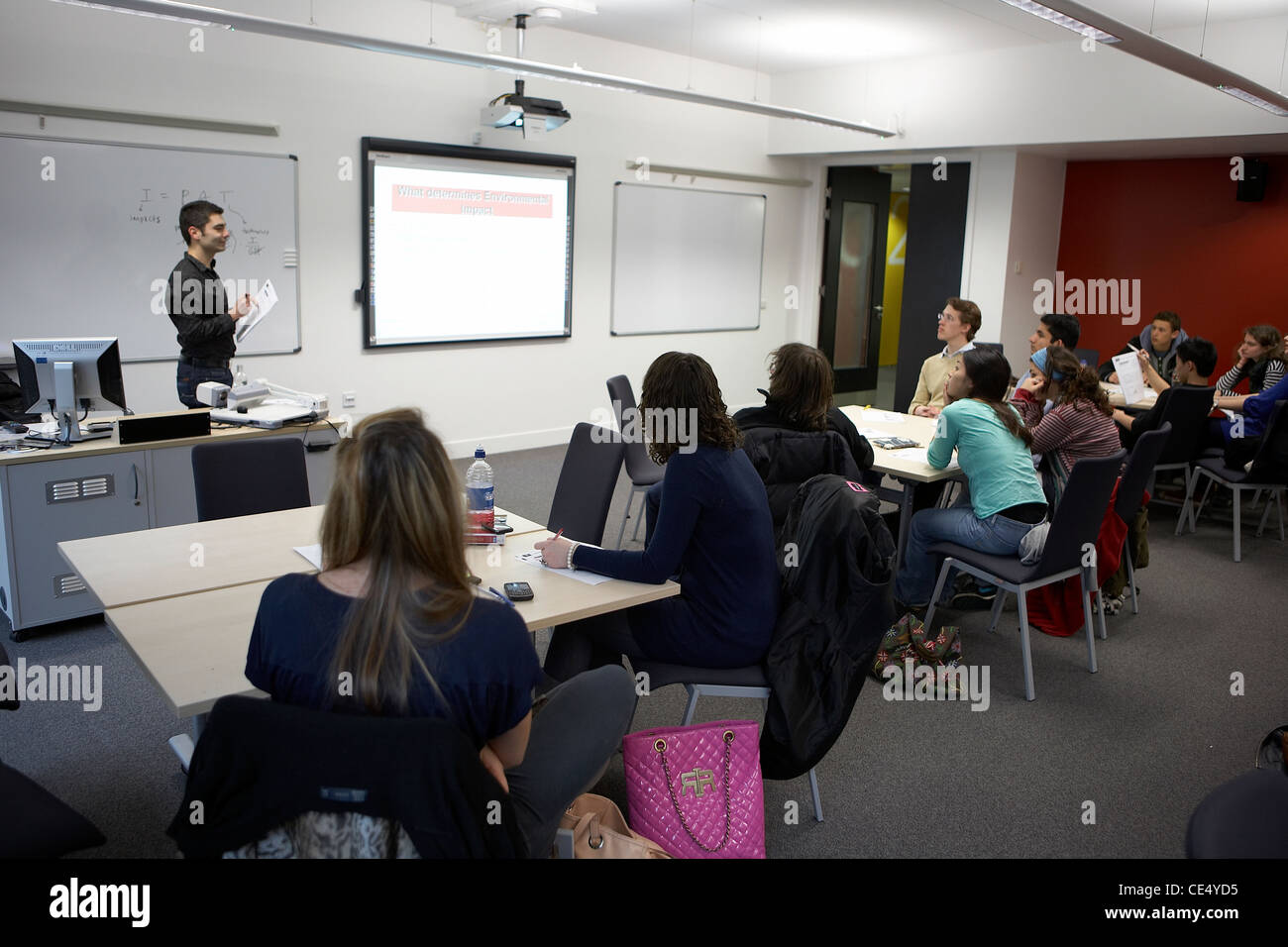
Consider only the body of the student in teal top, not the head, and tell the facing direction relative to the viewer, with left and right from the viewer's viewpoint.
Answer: facing away from the viewer and to the left of the viewer

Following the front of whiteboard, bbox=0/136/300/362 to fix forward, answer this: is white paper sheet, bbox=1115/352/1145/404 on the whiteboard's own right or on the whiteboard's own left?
on the whiteboard's own left

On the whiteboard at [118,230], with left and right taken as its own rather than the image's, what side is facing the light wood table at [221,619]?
front

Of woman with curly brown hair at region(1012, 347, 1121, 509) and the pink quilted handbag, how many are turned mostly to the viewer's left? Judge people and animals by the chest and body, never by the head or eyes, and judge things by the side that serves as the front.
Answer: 1

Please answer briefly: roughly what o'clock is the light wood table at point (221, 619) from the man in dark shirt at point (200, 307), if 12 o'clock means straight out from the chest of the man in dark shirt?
The light wood table is roughly at 3 o'clock from the man in dark shirt.

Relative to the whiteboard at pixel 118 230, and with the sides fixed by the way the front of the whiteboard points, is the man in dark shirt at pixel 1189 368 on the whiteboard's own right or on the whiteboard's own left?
on the whiteboard's own left

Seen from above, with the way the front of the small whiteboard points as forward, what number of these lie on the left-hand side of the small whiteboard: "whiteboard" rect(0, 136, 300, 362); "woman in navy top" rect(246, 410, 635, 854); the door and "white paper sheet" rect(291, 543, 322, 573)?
1

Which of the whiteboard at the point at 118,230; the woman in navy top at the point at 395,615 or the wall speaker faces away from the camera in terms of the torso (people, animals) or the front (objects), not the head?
the woman in navy top

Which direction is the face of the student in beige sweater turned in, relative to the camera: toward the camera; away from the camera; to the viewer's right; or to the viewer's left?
to the viewer's left

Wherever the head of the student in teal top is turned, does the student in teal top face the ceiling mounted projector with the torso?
yes

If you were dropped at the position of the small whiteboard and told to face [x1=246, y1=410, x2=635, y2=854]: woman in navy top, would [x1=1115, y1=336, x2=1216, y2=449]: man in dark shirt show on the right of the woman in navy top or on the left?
left

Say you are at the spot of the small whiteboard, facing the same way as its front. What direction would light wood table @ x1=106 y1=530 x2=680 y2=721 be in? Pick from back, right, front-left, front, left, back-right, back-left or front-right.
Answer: front-right

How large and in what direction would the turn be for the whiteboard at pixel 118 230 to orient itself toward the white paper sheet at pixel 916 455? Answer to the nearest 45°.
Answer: approximately 45° to its left

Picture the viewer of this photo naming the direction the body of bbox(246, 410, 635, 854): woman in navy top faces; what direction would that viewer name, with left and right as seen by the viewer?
facing away from the viewer

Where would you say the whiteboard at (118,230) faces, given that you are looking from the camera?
facing the viewer

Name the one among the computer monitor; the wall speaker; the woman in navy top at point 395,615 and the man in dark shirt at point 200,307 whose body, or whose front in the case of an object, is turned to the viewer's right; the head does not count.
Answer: the man in dark shirt

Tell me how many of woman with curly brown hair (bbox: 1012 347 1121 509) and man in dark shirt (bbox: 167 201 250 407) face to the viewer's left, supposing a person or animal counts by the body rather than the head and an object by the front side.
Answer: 1
